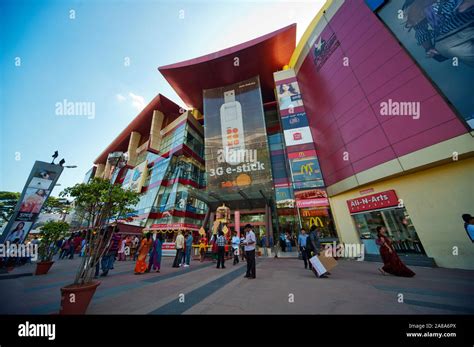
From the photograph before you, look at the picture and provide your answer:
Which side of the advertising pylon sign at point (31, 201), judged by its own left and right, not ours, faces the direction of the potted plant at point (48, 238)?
front

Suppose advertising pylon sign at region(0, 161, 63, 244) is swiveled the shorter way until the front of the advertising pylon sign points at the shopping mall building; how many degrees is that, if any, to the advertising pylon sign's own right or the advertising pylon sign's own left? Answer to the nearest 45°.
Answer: approximately 45° to the advertising pylon sign's own left

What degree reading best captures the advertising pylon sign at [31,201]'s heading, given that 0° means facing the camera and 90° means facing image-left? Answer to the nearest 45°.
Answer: approximately 0°

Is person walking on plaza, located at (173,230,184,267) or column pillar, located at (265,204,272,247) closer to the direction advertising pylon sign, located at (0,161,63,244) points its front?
the person walking on plaza

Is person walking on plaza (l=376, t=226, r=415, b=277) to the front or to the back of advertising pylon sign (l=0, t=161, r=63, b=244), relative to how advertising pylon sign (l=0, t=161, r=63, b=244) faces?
to the front

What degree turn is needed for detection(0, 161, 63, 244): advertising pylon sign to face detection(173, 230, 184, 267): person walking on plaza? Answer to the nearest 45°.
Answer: approximately 45° to its left

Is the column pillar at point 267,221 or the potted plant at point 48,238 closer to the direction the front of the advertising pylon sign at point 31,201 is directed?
the potted plant

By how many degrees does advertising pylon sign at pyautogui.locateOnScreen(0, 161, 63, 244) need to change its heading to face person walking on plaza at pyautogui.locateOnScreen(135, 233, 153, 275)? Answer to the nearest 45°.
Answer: approximately 45° to its left

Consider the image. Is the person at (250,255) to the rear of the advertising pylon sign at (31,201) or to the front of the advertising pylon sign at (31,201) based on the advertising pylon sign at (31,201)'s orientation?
to the front

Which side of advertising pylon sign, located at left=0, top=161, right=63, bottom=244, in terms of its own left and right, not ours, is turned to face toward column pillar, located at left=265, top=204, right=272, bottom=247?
left
